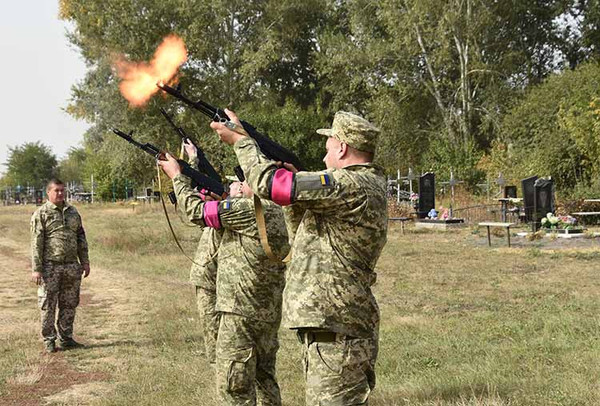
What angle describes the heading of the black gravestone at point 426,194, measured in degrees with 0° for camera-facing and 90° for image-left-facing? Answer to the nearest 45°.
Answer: approximately 315°

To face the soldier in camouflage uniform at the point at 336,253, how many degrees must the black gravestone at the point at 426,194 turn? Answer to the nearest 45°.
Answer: approximately 45° to its right

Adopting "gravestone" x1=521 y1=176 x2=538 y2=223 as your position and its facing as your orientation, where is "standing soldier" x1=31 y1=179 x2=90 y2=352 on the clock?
The standing soldier is roughly at 2 o'clock from the gravestone.

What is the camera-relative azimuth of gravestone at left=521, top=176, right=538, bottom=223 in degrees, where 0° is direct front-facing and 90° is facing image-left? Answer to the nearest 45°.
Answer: approximately 315°

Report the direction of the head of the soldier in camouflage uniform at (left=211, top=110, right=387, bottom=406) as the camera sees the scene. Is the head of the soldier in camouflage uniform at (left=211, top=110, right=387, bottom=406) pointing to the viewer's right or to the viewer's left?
to the viewer's left

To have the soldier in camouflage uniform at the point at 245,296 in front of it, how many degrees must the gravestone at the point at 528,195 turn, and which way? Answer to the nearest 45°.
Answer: approximately 45° to its right

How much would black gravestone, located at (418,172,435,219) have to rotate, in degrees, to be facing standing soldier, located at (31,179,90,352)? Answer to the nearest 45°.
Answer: approximately 45° to its right

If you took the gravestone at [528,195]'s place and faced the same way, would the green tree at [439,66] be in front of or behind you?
behind
